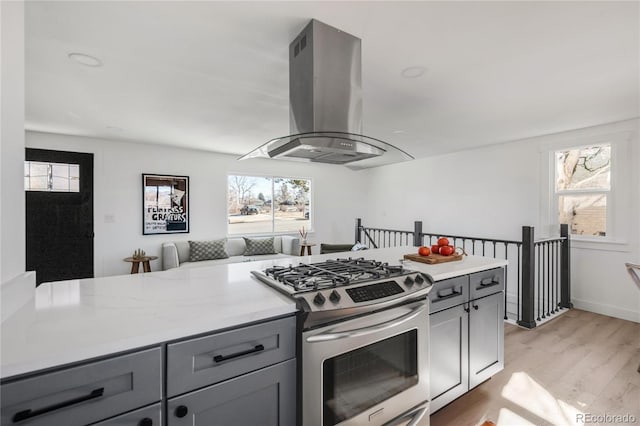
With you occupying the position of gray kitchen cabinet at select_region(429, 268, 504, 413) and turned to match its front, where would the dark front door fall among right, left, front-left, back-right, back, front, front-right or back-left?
back-right

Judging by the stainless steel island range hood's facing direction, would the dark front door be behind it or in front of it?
behind

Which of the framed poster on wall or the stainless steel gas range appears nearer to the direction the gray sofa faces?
the stainless steel gas range

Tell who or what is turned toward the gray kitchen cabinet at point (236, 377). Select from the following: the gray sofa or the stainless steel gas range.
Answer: the gray sofa

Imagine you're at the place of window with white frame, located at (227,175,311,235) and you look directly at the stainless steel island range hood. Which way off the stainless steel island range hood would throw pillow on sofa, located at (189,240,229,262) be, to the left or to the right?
right

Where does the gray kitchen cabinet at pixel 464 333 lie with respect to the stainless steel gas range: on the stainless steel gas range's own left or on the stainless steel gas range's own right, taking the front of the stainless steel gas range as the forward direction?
on the stainless steel gas range's own left

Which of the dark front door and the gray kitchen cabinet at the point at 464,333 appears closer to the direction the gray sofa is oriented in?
the gray kitchen cabinet

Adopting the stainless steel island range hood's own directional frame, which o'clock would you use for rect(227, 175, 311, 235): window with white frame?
The window with white frame is roughly at 7 o'clock from the stainless steel island range hood.

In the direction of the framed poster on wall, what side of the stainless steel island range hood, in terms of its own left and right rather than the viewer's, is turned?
back
